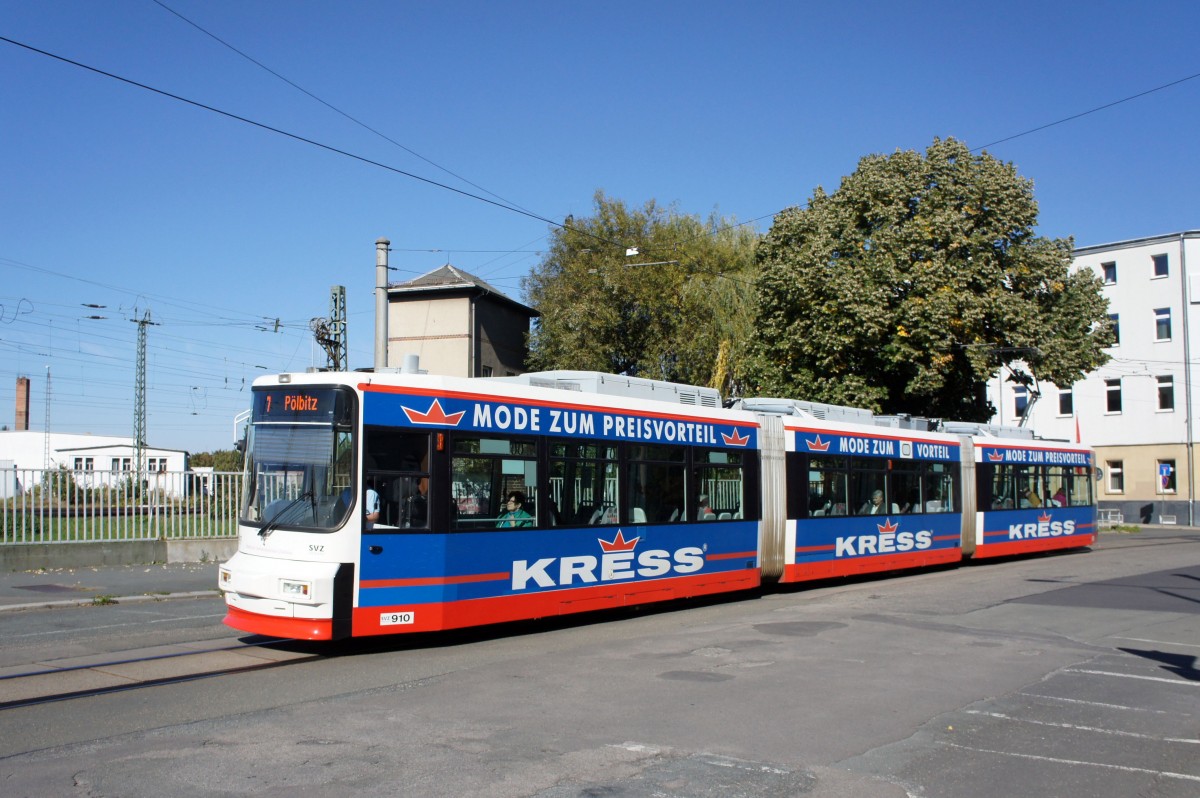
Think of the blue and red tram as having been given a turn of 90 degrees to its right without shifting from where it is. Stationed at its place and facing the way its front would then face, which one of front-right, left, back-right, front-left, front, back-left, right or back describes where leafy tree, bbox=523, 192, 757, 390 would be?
front-right

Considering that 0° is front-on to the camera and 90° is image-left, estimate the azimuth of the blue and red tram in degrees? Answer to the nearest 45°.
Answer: approximately 45°

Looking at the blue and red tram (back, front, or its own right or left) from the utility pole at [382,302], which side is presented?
right

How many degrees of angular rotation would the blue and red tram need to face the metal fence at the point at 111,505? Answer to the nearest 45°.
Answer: approximately 90° to its right
